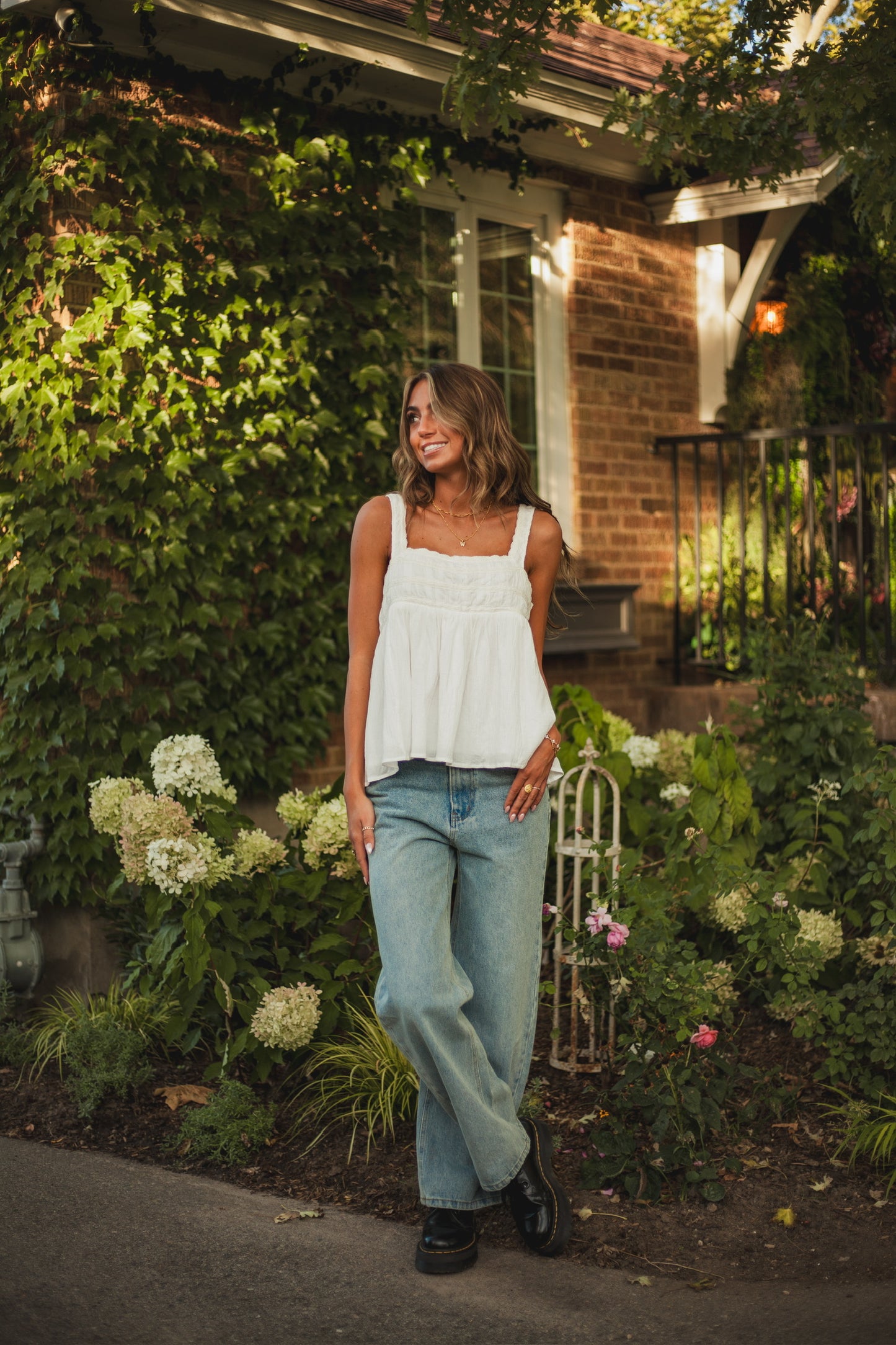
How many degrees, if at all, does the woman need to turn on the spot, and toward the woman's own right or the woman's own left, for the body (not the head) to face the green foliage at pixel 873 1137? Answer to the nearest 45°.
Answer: approximately 135° to the woman's own left

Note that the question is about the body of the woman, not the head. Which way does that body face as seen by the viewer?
toward the camera

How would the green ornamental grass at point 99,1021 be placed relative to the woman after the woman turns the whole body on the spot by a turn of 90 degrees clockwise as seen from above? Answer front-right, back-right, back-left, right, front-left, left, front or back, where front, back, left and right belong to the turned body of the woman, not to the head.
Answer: front-right

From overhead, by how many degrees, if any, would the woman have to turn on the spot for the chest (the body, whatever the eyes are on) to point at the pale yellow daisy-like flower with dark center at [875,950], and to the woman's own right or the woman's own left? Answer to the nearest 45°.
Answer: approximately 135° to the woman's own left

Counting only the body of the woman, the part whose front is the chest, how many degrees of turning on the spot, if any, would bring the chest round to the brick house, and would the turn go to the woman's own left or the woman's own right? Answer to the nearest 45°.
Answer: approximately 180°

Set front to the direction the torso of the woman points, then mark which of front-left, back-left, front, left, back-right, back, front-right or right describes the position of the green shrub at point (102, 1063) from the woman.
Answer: back-right

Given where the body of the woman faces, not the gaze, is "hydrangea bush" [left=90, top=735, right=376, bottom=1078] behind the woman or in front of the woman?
behind

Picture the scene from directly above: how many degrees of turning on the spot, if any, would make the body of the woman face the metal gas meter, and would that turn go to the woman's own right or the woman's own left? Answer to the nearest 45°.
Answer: approximately 135° to the woman's own right
